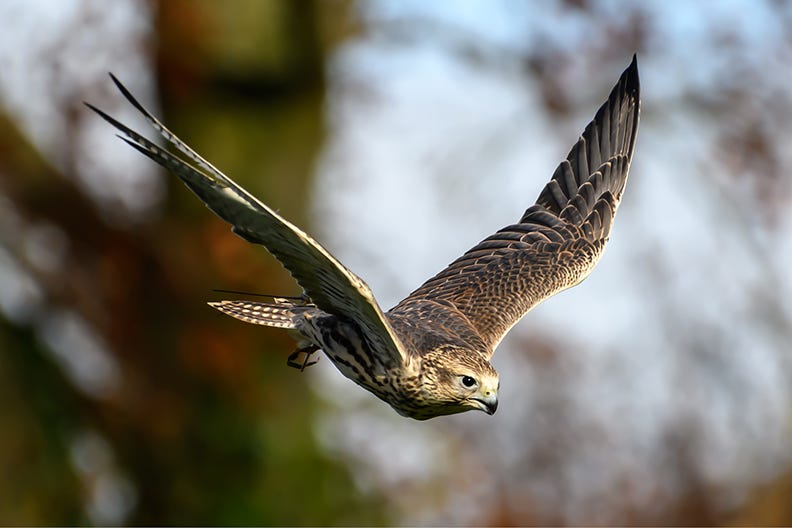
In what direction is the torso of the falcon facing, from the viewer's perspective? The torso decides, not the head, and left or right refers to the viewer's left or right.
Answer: facing the viewer and to the right of the viewer
